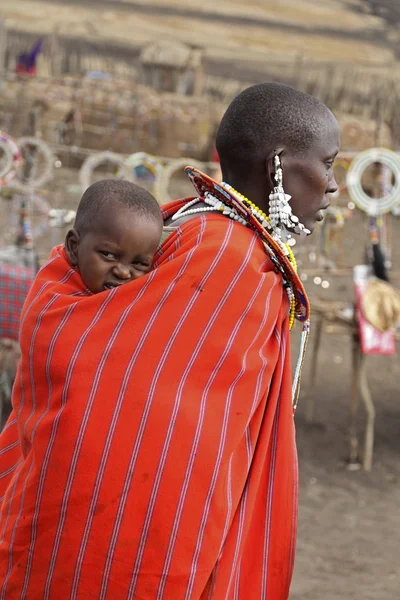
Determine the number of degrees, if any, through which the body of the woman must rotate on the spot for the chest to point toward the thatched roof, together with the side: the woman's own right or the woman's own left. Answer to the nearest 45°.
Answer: approximately 90° to the woman's own left

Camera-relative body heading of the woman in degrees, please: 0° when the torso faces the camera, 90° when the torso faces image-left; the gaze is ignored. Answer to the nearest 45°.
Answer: approximately 270°

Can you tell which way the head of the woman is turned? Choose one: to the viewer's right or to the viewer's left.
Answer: to the viewer's right
